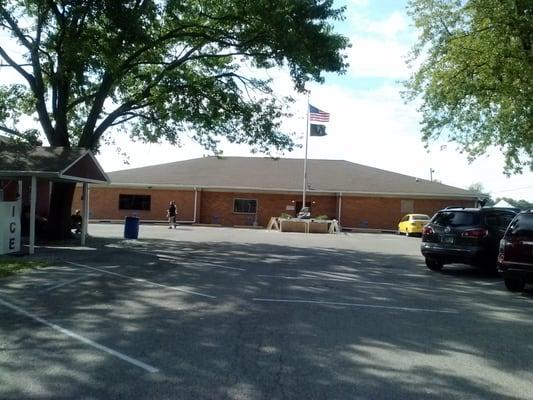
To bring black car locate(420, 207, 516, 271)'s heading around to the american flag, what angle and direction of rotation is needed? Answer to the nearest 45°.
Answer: approximately 90° to its left

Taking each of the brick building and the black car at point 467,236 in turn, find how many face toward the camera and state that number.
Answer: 1

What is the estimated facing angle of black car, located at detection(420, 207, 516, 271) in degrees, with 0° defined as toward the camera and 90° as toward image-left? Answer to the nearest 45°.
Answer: approximately 225°

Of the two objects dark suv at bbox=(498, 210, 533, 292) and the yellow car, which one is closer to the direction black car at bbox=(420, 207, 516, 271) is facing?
the yellow car

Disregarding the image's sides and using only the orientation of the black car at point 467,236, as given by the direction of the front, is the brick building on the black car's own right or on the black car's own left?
on the black car's own left

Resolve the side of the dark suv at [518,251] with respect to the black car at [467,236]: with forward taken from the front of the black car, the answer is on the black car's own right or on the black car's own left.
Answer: on the black car's own right

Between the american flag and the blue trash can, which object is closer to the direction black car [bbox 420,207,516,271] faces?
the american flag

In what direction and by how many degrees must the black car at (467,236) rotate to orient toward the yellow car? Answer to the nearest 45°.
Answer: approximately 45° to its left

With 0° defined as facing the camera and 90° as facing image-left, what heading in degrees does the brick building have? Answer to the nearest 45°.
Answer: approximately 0°
